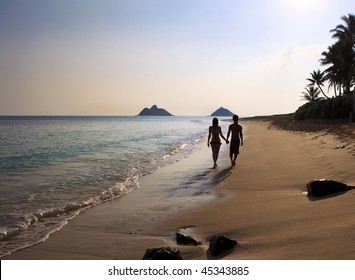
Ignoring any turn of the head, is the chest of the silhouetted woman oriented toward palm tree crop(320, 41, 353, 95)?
no

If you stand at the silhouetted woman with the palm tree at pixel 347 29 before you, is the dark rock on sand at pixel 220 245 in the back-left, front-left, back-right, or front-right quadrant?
back-right
